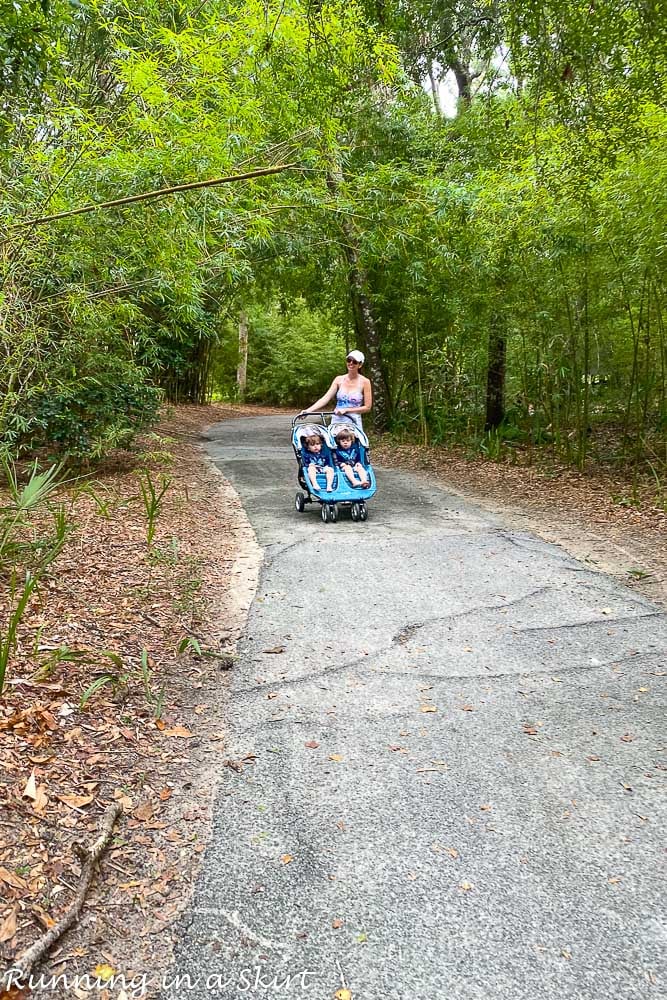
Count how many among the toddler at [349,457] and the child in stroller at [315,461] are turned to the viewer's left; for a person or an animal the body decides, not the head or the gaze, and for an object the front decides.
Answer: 0

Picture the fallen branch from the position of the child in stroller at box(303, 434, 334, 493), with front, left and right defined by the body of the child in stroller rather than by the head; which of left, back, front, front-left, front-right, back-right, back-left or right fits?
front-right

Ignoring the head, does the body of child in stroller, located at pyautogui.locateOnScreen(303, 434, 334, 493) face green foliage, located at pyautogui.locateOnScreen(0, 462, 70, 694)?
no

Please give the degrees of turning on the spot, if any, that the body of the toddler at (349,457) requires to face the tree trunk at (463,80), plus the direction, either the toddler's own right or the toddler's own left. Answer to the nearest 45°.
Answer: approximately 180°

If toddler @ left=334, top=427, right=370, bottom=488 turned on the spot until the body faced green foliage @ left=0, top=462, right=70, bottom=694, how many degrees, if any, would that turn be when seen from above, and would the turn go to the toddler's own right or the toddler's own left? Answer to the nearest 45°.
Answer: approximately 45° to the toddler's own right

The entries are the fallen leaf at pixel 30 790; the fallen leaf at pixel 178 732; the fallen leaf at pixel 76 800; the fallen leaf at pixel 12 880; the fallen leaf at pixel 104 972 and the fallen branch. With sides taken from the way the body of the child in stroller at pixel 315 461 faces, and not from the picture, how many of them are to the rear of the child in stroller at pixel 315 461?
0

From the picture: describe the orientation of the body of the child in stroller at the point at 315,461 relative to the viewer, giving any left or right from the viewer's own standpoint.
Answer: facing the viewer and to the right of the viewer

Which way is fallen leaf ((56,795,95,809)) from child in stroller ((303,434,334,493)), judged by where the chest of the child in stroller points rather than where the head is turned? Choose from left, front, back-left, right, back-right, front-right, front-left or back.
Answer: front-right

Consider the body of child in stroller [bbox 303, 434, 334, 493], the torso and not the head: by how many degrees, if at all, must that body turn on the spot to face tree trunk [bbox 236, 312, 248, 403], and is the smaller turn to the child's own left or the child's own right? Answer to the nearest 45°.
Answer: approximately 135° to the child's own left

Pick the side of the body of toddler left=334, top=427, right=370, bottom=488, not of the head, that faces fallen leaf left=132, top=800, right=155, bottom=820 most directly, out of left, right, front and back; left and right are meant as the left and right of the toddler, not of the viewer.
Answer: front

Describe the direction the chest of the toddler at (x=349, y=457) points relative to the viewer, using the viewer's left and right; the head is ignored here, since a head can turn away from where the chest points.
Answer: facing the viewer

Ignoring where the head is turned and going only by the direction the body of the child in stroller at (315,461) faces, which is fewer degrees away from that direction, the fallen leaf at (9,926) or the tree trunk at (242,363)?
the fallen leaf

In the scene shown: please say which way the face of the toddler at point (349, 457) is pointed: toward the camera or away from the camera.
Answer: toward the camera

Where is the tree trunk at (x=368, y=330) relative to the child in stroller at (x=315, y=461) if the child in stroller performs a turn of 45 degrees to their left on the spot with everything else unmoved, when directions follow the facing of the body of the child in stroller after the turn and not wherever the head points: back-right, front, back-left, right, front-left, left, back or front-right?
left
